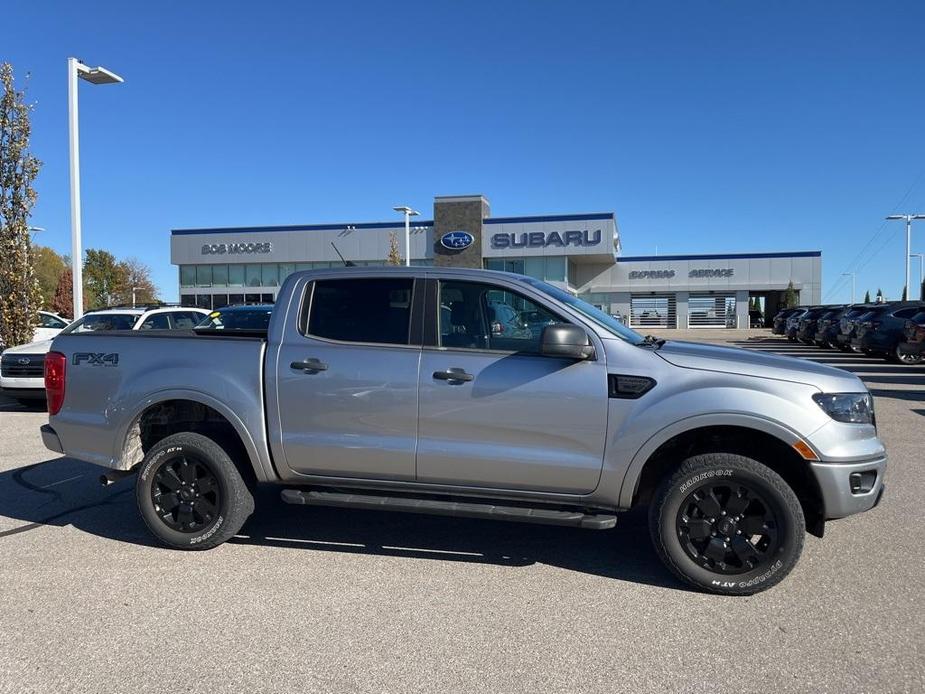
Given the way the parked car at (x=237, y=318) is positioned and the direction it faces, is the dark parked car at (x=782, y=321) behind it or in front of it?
behind

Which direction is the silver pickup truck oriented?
to the viewer's right

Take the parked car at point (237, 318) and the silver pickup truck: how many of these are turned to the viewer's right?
1

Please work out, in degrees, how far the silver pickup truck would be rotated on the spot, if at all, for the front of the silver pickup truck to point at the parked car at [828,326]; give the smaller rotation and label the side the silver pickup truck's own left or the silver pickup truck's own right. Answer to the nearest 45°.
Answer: approximately 45° to the silver pickup truck's own left

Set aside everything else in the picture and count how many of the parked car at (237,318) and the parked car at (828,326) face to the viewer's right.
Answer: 0

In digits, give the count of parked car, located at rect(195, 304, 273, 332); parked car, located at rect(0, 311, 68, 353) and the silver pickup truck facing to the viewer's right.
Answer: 1

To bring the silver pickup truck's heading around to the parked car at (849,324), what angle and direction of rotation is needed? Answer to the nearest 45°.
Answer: approximately 45° to its left

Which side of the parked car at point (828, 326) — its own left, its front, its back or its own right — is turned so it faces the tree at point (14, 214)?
front

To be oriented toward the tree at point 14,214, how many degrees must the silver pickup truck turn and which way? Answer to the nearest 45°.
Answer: approximately 135° to its left

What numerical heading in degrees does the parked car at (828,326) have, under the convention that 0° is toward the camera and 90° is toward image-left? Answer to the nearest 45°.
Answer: approximately 45°
